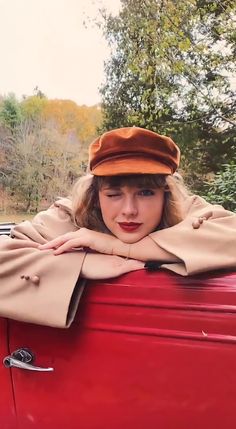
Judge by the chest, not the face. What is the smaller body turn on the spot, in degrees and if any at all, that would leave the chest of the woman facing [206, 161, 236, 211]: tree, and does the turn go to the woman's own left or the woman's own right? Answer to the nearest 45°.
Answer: approximately 180°

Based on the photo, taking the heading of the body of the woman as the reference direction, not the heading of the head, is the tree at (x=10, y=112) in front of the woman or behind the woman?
behind

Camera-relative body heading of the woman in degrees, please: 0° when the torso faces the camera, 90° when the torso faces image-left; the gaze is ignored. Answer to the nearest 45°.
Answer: approximately 0°

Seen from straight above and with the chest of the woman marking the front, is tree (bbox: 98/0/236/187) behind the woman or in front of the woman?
behind
